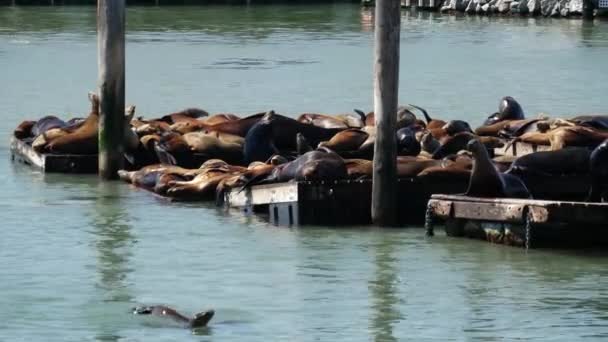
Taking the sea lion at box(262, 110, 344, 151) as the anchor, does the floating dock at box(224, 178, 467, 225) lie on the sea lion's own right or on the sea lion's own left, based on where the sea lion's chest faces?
on the sea lion's own left

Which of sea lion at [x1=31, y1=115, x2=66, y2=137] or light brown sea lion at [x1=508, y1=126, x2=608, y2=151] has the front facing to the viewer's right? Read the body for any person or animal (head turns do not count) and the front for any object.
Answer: the light brown sea lion

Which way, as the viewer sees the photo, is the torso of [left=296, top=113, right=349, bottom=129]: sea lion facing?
to the viewer's left

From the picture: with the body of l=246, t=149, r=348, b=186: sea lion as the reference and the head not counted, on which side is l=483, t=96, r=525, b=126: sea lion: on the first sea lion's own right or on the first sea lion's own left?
on the first sea lion's own left

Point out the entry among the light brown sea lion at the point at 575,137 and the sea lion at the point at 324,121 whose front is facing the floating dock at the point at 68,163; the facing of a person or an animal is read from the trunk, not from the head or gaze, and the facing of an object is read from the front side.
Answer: the sea lion

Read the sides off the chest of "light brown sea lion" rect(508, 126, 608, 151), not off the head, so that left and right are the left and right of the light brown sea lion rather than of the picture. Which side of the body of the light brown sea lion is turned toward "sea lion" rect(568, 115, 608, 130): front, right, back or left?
left

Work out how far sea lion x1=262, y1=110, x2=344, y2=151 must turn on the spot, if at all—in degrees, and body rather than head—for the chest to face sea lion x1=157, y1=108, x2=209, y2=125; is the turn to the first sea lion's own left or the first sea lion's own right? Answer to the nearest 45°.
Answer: approximately 45° to the first sea lion's own right

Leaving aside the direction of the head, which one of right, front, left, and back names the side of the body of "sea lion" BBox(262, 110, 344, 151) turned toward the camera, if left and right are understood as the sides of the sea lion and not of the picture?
left

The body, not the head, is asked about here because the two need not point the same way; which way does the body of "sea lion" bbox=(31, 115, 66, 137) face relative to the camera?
to the viewer's left

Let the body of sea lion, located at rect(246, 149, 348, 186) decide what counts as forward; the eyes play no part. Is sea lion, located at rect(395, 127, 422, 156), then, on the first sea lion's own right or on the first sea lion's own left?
on the first sea lion's own left

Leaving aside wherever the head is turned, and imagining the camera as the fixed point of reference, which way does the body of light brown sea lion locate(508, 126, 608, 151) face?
to the viewer's right

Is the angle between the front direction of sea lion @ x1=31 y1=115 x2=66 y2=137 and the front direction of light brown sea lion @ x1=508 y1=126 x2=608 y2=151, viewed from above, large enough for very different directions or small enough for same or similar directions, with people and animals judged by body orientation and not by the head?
very different directions

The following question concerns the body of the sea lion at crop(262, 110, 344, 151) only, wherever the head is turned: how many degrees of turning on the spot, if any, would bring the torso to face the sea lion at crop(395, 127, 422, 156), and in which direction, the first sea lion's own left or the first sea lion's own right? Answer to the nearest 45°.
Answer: approximately 135° to the first sea lion's own left
